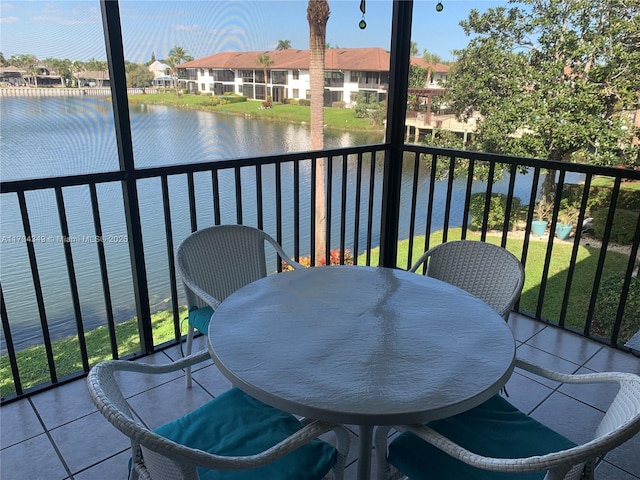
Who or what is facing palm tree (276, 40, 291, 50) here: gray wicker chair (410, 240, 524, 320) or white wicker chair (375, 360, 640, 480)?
white wicker chair (375, 360, 640, 480)

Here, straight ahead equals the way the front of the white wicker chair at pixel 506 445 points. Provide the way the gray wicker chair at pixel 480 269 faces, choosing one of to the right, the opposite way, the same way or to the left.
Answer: to the left

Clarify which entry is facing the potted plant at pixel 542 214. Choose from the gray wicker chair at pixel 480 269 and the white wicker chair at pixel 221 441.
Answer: the white wicker chair at pixel 221 441

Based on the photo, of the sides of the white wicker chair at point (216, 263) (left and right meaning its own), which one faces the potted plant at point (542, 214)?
left

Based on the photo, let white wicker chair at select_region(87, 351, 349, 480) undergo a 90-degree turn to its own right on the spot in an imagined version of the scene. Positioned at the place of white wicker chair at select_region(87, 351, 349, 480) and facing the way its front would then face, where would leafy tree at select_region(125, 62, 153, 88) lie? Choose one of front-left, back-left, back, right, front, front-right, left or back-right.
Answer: back-left

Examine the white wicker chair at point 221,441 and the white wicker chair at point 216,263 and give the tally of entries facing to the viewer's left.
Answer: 0

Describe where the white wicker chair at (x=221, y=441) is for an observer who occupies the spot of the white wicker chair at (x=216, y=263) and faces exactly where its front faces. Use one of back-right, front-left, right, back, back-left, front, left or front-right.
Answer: front-right

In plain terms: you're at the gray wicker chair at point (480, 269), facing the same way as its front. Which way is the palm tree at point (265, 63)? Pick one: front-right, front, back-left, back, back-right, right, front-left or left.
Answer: right

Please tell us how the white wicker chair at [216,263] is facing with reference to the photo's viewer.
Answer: facing the viewer and to the right of the viewer

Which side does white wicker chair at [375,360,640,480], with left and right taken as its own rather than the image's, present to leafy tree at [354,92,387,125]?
front

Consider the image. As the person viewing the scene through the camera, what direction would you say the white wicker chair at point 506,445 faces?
facing away from the viewer and to the left of the viewer

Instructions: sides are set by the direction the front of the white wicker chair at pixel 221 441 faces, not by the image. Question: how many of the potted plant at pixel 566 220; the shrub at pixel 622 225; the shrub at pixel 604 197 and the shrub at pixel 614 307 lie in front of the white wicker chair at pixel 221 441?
4
